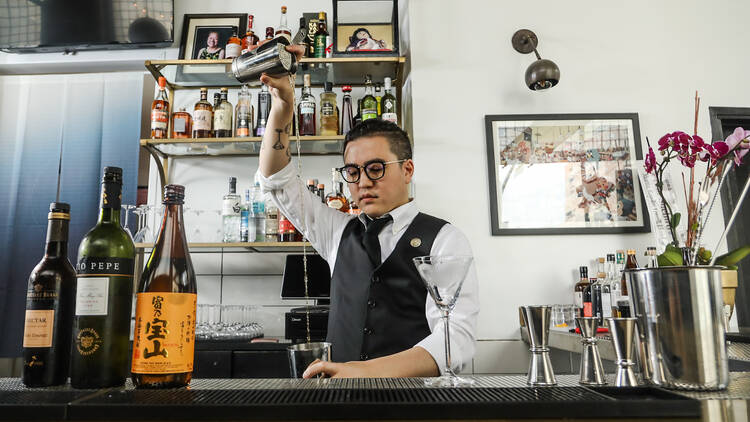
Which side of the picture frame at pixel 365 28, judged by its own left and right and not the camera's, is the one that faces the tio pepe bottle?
front

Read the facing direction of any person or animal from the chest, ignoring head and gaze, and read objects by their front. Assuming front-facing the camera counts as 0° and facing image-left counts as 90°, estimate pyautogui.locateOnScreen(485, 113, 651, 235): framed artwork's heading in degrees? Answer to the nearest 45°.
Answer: approximately 0°

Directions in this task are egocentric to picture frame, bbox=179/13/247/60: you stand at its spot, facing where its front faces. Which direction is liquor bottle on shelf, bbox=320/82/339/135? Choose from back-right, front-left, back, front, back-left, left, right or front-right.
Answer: front-left

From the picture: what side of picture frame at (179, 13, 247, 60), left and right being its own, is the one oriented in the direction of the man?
front

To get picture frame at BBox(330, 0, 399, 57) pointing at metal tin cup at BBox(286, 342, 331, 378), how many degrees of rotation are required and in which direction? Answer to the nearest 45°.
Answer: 0° — it already faces it

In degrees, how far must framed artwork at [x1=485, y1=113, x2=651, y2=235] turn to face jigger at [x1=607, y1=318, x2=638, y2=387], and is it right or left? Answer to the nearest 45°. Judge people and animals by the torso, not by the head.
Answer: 0° — it already faces it

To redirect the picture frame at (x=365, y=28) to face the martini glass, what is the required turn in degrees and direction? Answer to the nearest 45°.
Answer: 0° — it already faces it

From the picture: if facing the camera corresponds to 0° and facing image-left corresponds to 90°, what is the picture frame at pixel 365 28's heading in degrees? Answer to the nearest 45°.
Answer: approximately 0°

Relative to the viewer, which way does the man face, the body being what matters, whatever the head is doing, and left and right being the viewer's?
facing the viewer and to the left of the viewer

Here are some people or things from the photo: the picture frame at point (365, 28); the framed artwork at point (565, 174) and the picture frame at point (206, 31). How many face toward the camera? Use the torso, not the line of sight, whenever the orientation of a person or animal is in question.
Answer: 3
